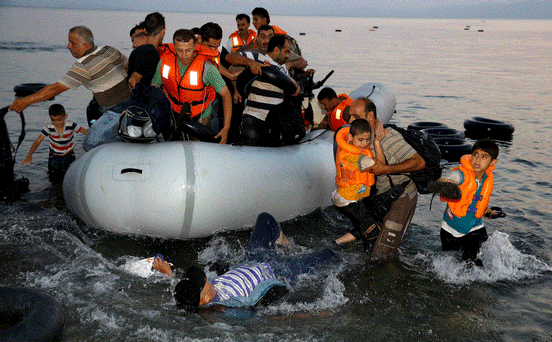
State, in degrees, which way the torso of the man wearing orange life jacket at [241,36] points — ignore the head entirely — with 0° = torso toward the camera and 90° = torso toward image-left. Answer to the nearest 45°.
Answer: approximately 0°

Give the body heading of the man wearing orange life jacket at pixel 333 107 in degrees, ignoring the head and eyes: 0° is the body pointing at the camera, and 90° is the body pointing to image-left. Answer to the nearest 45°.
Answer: approximately 45°

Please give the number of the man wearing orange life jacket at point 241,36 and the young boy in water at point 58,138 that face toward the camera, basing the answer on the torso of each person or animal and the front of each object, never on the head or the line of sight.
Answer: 2

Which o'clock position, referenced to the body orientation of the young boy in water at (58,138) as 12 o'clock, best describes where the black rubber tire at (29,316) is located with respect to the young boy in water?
The black rubber tire is roughly at 12 o'clock from the young boy in water.

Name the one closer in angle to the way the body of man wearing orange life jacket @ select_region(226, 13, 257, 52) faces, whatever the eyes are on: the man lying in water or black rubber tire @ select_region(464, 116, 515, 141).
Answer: the man lying in water

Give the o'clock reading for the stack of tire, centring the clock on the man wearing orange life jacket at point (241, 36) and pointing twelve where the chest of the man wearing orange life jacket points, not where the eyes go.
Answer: The stack of tire is roughly at 9 o'clock from the man wearing orange life jacket.

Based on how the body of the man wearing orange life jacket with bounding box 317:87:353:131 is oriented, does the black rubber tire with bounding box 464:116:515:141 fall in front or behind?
behind

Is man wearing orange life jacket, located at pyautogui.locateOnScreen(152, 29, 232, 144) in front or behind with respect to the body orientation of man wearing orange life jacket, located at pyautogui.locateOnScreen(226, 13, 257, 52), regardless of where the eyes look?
in front

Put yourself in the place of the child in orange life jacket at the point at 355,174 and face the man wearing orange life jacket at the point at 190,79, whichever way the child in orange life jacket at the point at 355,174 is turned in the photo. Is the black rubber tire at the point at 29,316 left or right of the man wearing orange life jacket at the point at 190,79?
left

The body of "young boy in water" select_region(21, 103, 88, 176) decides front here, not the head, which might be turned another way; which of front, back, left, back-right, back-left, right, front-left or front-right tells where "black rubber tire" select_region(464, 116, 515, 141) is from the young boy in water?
left
